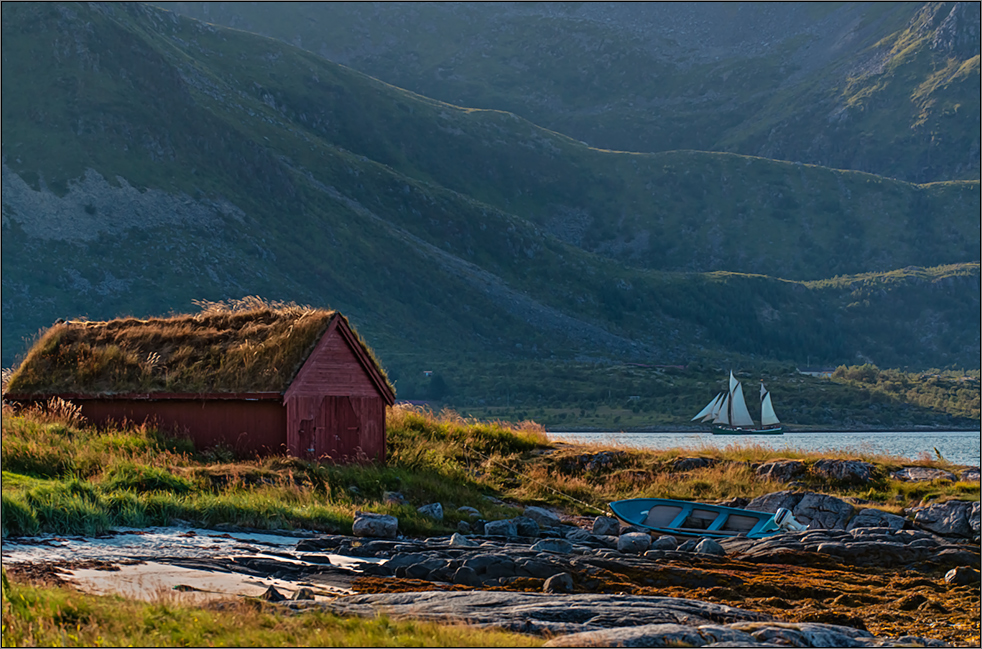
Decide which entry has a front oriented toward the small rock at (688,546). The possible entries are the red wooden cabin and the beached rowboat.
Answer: the red wooden cabin

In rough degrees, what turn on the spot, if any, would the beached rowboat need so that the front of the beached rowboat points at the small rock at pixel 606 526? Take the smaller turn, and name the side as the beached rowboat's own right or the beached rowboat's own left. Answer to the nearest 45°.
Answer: approximately 45° to the beached rowboat's own left

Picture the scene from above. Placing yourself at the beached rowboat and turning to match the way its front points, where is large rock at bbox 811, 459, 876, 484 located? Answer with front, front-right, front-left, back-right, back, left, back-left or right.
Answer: back-right

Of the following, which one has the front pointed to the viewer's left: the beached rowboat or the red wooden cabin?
the beached rowboat

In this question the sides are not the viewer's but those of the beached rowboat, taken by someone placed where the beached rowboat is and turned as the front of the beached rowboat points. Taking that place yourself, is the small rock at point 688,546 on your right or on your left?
on your left

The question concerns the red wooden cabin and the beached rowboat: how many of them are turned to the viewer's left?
1

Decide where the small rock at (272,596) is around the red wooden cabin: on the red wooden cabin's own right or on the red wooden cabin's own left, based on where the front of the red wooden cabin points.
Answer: on the red wooden cabin's own right

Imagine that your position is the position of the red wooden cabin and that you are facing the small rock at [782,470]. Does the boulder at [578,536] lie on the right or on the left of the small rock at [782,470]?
right

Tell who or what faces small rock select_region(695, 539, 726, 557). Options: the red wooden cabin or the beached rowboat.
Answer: the red wooden cabin

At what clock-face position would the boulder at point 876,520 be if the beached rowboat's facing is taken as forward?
The boulder is roughly at 6 o'clock from the beached rowboat.

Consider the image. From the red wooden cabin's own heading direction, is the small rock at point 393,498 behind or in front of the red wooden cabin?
in front

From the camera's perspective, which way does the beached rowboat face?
to the viewer's left

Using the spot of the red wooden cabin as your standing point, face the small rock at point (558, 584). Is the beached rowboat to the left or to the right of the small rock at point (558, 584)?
left

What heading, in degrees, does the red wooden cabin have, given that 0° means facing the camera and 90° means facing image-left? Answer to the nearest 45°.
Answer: approximately 315°

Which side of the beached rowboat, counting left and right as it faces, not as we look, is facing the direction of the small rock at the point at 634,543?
left

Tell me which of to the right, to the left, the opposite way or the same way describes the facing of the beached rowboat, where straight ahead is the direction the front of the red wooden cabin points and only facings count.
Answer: the opposite way

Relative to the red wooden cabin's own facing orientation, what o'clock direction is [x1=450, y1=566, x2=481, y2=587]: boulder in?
The boulder is roughly at 1 o'clock from the red wooden cabin.

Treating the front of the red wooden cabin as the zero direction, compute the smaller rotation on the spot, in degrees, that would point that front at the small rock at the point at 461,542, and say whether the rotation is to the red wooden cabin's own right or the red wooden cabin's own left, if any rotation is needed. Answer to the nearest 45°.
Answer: approximately 45° to the red wooden cabin's own right

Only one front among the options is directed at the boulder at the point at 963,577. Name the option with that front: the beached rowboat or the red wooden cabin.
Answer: the red wooden cabin
